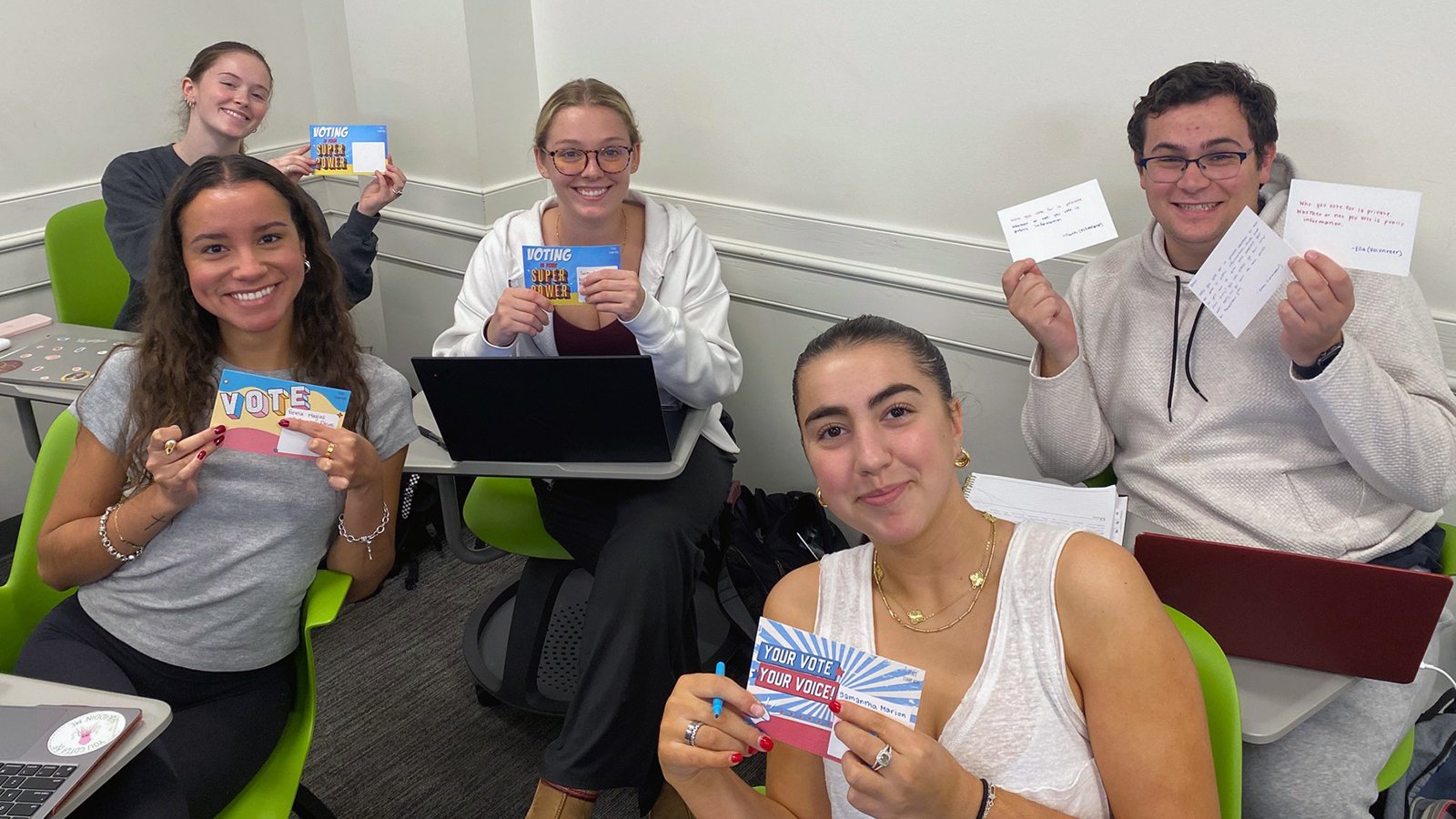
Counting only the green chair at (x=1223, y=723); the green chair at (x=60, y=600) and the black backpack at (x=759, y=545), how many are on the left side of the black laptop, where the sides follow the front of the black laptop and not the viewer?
1

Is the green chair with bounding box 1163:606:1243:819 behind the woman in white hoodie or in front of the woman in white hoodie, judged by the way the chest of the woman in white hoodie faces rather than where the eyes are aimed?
in front

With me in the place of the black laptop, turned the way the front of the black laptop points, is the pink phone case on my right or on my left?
on my left

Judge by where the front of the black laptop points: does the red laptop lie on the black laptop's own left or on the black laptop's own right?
on the black laptop's own right

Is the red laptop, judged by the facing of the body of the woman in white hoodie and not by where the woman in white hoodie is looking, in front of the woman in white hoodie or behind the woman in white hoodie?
in front

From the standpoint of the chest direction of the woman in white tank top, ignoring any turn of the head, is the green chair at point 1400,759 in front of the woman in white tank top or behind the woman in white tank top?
behind

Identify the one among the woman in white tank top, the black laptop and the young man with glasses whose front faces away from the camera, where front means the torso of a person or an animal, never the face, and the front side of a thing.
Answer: the black laptop

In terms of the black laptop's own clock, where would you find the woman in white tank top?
The woman in white tank top is roughly at 5 o'clock from the black laptop.

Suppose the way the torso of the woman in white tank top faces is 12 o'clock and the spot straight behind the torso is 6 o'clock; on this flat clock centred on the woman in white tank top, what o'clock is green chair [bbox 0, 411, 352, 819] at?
The green chair is roughly at 2 o'clock from the woman in white tank top.

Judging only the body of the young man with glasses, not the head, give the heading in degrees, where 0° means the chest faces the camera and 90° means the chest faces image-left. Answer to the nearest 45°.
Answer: approximately 45°

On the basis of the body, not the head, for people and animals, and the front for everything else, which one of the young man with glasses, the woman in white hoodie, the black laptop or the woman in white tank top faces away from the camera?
the black laptop

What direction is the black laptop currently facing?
away from the camera
